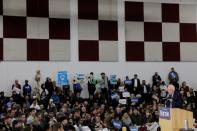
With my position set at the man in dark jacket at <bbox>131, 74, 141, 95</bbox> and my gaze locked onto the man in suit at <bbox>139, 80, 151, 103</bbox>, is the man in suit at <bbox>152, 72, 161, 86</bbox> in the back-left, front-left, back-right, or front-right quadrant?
front-left

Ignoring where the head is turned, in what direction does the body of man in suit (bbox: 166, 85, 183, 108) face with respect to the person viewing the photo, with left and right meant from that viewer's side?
facing the viewer and to the left of the viewer

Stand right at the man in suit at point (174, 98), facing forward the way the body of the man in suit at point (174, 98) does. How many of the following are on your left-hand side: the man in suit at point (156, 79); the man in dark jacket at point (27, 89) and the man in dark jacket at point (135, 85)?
0

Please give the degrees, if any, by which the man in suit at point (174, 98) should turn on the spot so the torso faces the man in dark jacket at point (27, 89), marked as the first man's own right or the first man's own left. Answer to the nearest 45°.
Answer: approximately 90° to the first man's own right

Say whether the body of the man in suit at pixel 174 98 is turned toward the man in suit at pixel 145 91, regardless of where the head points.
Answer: no

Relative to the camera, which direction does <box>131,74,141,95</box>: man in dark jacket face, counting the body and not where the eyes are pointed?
toward the camera

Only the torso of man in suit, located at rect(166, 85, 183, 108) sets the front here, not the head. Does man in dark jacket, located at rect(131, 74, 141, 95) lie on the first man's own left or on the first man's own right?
on the first man's own right

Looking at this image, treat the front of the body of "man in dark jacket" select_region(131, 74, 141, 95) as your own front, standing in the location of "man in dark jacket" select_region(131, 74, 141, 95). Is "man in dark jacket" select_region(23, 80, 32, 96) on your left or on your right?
on your right

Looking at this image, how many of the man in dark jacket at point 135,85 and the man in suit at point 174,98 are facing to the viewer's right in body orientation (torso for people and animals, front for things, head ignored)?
0

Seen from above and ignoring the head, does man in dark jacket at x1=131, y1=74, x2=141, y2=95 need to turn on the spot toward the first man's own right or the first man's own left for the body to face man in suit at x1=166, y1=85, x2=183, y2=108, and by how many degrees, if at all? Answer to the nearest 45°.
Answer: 0° — they already face them
